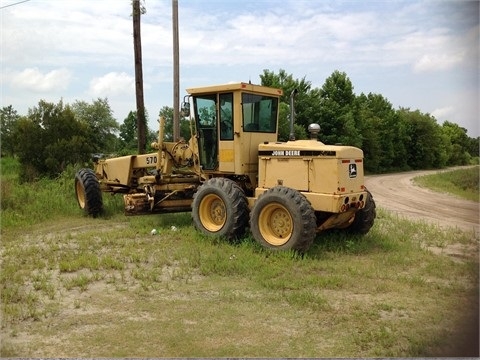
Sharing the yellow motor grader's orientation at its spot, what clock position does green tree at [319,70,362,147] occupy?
The green tree is roughly at 2 o'clock from the yellow motor grader.

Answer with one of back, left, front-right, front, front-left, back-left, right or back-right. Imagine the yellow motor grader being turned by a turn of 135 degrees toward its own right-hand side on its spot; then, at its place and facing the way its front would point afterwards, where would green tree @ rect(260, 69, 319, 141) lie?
left

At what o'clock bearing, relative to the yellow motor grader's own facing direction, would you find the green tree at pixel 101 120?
The green tree is roughly at 1 o'clock from the yellow motor grader.

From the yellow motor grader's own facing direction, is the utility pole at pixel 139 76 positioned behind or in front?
in front

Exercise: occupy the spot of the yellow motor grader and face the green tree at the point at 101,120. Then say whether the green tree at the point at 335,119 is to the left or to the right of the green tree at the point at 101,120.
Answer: right

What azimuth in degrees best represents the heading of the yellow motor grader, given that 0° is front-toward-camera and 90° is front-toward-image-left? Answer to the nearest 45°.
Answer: approximately 135°
